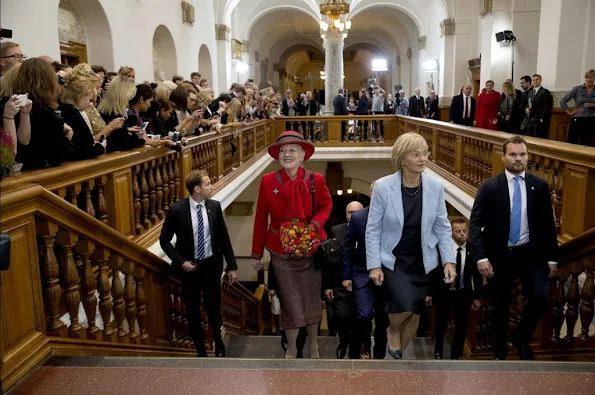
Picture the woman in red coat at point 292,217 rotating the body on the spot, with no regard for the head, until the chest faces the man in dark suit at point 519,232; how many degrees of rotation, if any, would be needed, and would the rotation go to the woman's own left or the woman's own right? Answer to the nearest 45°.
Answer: approximately 90° to the woman's own left

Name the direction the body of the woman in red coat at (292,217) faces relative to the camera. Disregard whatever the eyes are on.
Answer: toward the camera

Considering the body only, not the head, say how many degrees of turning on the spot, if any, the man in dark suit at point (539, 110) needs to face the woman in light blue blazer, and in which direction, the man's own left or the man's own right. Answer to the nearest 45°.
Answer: approximately 45° to the man's own left

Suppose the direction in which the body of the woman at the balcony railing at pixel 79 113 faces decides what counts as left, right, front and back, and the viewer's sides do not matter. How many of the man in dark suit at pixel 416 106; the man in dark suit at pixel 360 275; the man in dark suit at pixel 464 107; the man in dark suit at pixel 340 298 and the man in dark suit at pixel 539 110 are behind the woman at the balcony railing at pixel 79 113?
0

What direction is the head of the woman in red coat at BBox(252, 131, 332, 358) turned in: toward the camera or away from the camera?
toward the camera

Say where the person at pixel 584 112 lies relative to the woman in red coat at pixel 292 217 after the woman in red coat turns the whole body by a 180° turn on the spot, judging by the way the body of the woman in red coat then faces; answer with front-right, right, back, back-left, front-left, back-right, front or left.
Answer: front-right

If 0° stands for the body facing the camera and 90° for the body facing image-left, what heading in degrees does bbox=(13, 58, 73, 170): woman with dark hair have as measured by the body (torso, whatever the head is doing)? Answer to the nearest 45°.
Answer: approximately 225°

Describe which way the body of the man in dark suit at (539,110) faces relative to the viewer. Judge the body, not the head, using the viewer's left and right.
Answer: facing the viewer and to the left of the viewer

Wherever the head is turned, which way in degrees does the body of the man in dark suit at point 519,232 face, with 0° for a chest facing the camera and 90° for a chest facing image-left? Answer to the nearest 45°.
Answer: approximately 0°

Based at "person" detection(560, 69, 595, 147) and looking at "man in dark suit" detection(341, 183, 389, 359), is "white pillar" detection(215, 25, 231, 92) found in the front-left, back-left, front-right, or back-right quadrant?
back-right

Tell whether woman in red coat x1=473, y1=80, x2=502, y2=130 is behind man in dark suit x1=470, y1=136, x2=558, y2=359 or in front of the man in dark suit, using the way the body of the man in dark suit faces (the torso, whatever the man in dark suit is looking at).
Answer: behind

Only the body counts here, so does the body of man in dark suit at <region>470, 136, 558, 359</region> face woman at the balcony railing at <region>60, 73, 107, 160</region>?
no

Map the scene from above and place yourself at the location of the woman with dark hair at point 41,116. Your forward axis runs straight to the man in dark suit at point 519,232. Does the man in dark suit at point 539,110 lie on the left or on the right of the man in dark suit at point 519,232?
left

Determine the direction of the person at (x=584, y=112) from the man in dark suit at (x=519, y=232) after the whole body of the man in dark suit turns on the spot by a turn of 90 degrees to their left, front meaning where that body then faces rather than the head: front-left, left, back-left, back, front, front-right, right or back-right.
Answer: left

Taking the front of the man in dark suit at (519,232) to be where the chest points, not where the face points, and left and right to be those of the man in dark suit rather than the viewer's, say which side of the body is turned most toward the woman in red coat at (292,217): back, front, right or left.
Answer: right

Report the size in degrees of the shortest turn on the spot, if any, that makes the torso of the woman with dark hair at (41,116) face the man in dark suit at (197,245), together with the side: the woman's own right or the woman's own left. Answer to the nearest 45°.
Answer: approximately 45° to the woman's own right

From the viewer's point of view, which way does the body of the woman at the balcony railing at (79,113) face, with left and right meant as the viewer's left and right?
facing to the right of the viewer
